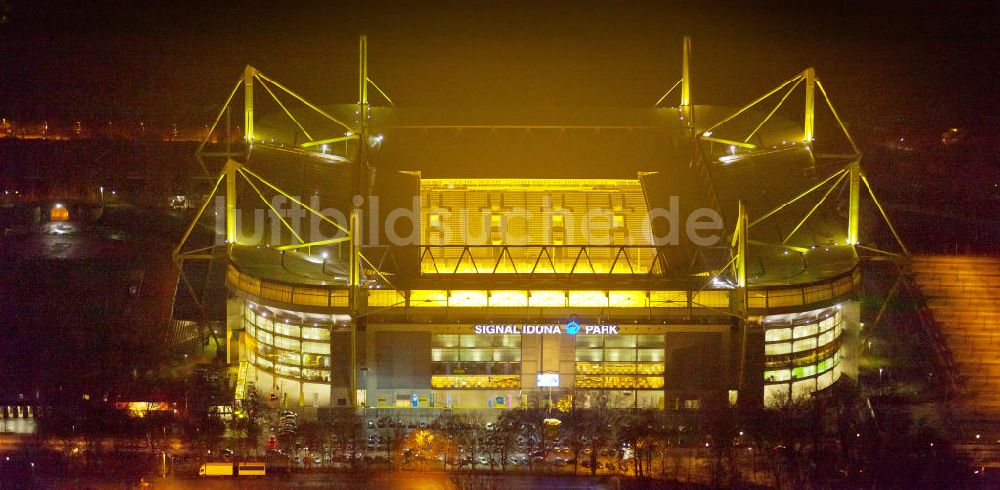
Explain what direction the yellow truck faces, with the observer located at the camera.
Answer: facing to the left of the viewer
